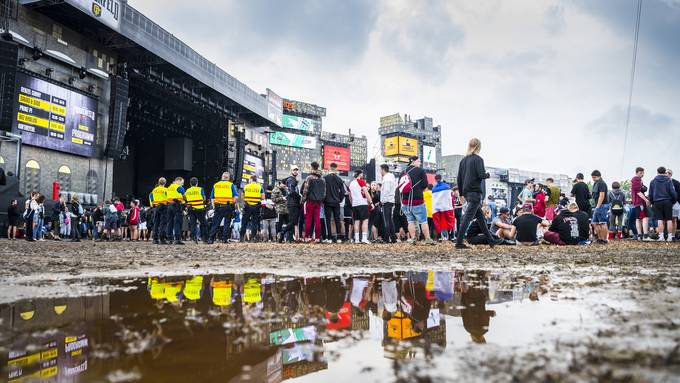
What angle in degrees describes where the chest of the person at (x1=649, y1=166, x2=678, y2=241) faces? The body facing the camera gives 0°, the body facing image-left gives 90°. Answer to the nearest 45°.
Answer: approximately 180°

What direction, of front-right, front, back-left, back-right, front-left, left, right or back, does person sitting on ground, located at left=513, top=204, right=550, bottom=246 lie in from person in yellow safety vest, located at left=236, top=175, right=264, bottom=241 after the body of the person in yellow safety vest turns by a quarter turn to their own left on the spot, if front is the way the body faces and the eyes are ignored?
back-left

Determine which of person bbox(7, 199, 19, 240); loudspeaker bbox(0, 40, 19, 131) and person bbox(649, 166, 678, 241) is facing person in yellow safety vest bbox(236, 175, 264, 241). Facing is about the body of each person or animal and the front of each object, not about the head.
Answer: the loudspeaker

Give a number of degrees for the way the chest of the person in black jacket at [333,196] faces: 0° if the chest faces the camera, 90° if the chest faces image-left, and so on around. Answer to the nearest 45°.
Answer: approximately 180°

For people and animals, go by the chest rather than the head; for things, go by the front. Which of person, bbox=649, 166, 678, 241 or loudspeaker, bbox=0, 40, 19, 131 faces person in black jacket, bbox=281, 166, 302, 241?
the loudspeaker

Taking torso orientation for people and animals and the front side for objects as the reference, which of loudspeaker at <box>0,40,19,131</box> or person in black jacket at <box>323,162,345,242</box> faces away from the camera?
the person in black jacket

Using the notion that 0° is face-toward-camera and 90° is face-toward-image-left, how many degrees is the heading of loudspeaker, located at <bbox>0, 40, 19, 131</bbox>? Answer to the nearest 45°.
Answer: approximately 315°
